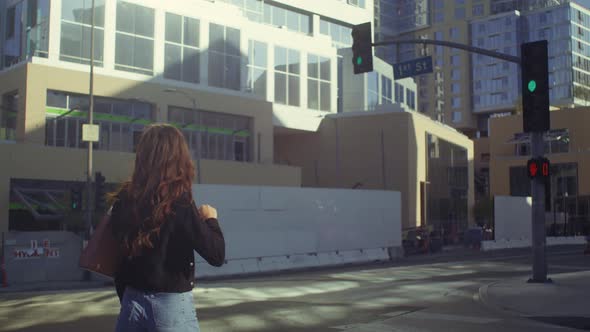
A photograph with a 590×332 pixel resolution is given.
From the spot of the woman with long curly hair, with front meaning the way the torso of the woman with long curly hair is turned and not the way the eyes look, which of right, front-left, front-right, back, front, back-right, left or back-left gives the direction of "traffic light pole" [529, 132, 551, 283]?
front

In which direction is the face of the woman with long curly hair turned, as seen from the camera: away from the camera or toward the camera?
away from the camera

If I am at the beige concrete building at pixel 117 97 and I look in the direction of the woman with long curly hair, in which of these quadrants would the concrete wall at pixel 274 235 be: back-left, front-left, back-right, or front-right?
front-left

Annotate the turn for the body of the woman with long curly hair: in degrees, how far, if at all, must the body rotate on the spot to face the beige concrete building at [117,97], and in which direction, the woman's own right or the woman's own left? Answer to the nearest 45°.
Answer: approximately 45° to the woman's own left

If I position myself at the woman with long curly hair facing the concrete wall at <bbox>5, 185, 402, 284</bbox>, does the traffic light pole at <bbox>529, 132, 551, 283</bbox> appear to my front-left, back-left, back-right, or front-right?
front-right

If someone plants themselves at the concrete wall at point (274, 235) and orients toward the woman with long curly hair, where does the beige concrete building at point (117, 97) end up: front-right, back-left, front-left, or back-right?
back-right

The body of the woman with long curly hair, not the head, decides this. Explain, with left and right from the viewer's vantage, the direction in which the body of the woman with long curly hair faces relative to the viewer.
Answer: facing away from the viewer and to the right of the viewer

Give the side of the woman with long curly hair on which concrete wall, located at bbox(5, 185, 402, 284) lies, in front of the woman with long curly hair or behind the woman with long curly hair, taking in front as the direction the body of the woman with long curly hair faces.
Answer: in front
